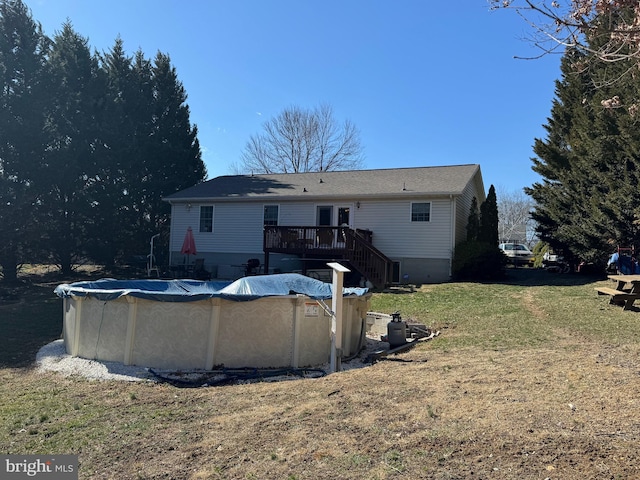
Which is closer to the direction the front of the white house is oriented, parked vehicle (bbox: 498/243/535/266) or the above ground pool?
the parked vehicle

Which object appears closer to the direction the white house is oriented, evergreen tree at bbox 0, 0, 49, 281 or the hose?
the evergreen tree

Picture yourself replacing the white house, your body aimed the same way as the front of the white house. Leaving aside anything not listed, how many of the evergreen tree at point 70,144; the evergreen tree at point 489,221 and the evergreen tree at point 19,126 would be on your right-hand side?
1

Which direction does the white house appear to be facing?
away from the camera

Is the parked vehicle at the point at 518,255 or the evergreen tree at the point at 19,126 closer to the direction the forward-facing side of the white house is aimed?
the parked vehicle

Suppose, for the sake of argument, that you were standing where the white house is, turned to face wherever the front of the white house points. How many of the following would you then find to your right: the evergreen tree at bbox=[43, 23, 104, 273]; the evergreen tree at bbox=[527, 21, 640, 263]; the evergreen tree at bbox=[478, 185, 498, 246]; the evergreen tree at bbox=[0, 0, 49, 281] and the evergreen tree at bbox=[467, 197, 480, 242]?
3

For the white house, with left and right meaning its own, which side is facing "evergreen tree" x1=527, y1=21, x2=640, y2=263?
right

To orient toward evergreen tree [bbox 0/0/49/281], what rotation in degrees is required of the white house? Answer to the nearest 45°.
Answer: approximately 90° to its left

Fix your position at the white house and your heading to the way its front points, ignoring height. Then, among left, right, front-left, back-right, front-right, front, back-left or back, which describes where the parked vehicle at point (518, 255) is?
front-right

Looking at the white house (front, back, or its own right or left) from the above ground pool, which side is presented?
back

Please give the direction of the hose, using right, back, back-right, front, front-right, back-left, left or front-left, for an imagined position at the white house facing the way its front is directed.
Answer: back

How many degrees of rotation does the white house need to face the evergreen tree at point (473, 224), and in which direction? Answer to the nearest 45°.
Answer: approximately 90° to its right

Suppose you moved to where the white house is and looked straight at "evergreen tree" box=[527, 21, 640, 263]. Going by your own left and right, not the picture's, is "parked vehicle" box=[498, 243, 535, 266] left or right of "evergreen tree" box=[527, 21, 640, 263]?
left
